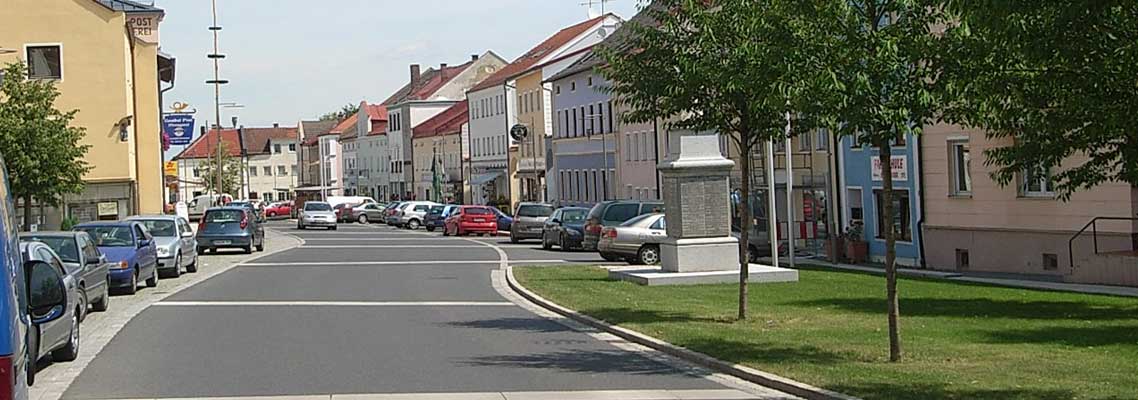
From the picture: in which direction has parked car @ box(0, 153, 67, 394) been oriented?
away from the camera

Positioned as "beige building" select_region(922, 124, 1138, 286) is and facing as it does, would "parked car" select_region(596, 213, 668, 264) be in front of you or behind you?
in front

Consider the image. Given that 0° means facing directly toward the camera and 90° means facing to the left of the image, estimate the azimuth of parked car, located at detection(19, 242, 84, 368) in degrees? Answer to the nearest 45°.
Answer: approximately 315°

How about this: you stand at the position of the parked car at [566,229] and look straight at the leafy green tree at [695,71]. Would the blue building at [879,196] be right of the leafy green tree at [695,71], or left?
left

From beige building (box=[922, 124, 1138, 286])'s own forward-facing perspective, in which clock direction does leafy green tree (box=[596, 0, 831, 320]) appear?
The leafy green tree is roughly at 11 o'clock from the beige building.

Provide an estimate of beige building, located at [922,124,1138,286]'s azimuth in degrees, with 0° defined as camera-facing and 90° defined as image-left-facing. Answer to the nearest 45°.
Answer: approximately 45°

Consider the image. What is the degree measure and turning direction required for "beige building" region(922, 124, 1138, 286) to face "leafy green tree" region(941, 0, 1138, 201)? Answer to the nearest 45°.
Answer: approximately 45° to its left

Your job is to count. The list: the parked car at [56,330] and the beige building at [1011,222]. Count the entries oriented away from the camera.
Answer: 0
